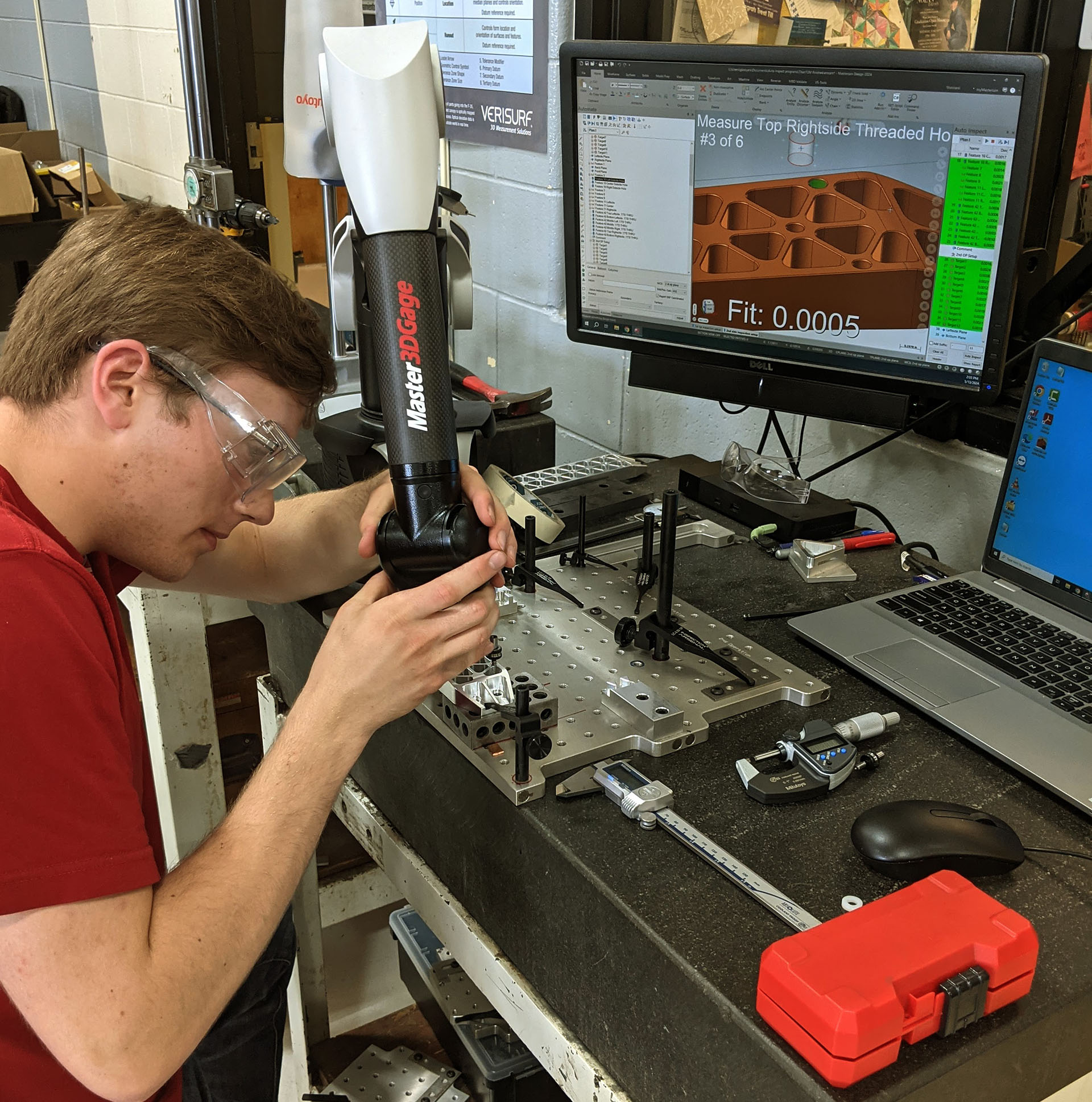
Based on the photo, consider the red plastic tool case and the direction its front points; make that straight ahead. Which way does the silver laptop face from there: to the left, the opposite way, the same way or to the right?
to the right

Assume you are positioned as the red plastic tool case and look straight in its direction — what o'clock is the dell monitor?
The dell monitor is roughly at 7 o'clock from the red plastic tool case.

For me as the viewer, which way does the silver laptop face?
facing the viewer and to the left of the viewer

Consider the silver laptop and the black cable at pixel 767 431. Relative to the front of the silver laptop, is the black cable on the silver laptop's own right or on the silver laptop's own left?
on the silver laptop's own right

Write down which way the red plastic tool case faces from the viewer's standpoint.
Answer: facing the viewer and to the right of the viewer

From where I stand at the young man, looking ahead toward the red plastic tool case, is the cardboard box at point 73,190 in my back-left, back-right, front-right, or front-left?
back-left

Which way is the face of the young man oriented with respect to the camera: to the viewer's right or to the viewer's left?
to the viewer's right

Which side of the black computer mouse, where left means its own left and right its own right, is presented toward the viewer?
right

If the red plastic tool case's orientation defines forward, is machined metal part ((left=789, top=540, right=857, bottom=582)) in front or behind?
behind

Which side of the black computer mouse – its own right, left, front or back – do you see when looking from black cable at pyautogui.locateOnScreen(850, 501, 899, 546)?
left

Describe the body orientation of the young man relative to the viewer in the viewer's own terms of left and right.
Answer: facing to the right of the viewer
